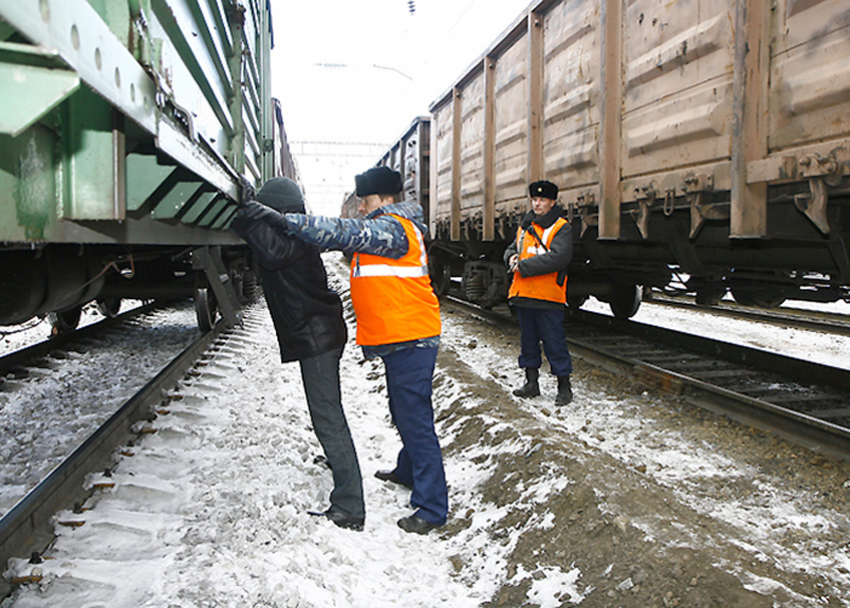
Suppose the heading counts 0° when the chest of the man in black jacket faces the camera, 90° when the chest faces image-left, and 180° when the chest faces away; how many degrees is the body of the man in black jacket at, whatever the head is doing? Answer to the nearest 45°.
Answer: approximately 90°

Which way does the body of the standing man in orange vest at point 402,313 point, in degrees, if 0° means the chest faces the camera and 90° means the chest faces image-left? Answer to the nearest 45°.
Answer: approximately 90°

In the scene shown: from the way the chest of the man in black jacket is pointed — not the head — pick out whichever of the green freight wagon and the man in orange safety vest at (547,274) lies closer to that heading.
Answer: the green freight wagon

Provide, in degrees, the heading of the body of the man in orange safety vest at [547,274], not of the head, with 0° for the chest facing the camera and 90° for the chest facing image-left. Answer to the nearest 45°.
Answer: approximately 45°

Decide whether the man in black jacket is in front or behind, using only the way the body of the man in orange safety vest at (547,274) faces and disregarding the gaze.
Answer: in front

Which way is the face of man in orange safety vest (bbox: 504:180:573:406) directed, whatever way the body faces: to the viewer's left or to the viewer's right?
to the viewer's left

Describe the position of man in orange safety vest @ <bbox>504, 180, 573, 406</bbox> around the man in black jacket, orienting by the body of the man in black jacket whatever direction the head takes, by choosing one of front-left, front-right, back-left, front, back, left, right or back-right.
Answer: back-right
